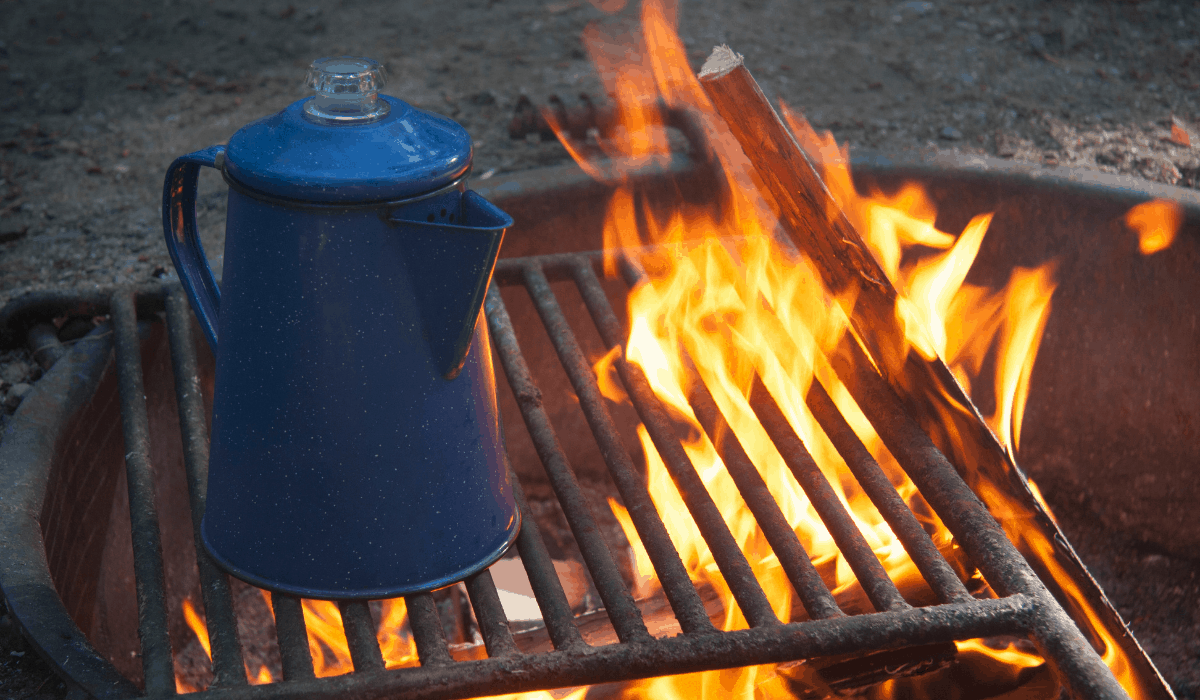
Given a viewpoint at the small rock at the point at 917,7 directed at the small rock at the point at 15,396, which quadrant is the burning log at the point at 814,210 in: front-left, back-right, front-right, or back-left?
front-left

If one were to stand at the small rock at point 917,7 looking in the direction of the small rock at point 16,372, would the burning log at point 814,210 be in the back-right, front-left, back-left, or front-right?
front-left

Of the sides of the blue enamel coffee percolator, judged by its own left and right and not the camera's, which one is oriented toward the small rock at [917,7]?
left

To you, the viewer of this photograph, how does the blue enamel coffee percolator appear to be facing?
facing the viewer and to the right of the viewer
